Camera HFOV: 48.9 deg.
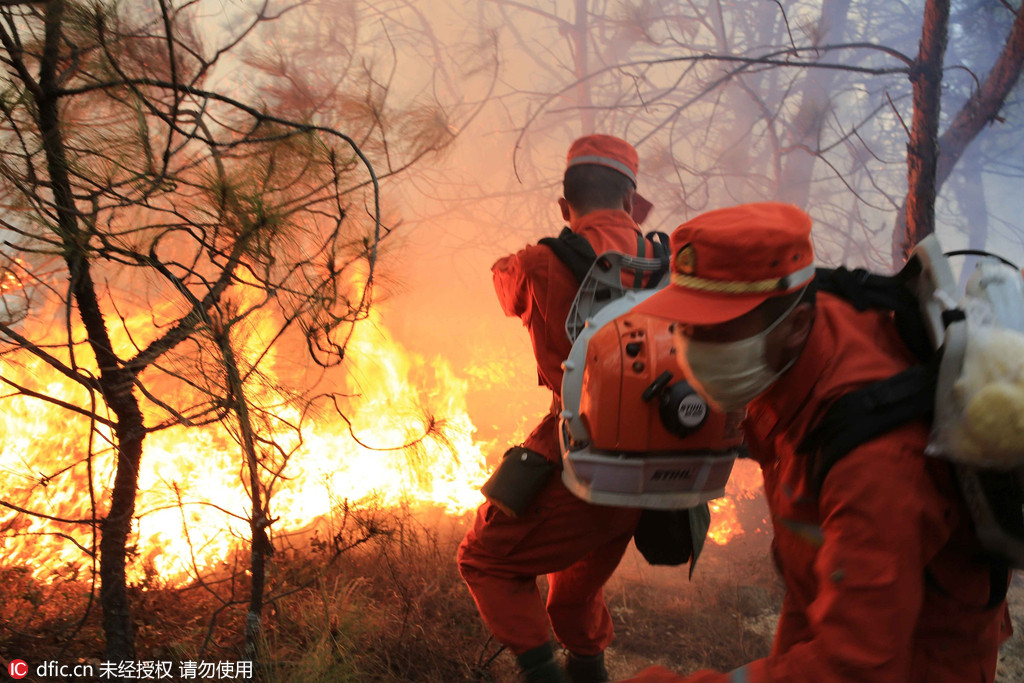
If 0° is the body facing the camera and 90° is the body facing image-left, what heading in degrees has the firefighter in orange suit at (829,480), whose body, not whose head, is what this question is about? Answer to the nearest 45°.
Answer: approximately 45°

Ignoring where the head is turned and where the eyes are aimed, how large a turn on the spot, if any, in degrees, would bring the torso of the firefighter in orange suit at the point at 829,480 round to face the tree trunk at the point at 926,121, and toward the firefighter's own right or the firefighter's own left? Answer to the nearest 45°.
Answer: approximately 135° to the firefighter's own right

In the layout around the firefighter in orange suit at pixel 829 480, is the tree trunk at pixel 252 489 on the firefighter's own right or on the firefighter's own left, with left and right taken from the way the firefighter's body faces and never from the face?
on the firefighter's own right

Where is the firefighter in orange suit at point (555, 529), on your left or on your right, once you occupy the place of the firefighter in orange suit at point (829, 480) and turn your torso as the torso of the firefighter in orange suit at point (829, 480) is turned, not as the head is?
on your right

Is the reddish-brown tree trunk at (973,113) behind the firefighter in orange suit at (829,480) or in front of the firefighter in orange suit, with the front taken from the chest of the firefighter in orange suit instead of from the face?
behind
